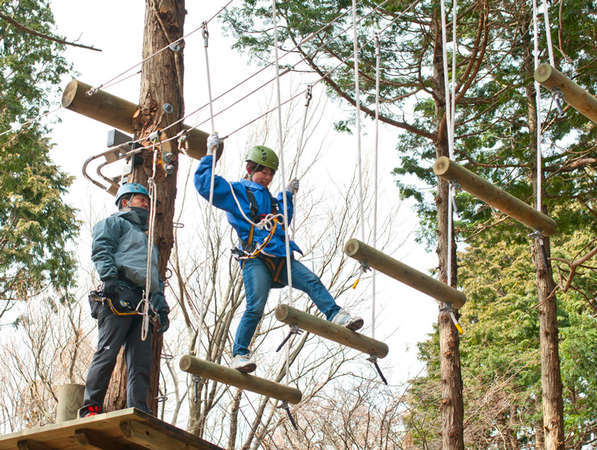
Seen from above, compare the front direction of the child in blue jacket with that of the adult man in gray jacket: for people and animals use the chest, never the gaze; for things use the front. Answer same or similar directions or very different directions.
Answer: same or similar directions

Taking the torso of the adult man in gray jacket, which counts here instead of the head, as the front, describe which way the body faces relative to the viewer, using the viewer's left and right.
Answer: facing the viewer and to the right of the viewer

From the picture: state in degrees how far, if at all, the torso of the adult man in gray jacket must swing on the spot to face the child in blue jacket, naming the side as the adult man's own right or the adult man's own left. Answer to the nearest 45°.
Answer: approximately 45° to the adult man's own left

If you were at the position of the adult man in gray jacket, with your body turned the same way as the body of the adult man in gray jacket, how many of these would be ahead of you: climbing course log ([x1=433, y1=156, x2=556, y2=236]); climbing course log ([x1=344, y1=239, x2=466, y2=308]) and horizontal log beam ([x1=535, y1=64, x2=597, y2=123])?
3

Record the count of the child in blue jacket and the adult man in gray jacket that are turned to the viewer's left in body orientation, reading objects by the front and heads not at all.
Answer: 0

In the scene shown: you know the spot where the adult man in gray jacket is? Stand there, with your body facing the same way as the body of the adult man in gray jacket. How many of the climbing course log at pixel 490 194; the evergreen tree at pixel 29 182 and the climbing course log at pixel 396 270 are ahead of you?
2

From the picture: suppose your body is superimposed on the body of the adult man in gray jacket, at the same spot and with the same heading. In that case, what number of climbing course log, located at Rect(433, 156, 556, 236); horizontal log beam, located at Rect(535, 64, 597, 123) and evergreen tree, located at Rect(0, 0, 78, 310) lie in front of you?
2

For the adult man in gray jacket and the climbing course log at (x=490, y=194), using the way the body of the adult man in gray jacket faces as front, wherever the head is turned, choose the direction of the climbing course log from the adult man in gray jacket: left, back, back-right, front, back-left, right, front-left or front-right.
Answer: front

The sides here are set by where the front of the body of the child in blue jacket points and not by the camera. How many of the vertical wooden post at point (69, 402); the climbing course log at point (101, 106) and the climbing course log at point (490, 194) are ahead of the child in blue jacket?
1

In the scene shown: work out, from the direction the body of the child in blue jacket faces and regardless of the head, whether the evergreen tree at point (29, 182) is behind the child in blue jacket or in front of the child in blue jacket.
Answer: behind

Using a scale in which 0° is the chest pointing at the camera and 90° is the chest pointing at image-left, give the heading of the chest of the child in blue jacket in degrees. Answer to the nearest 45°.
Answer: approximately 315°
